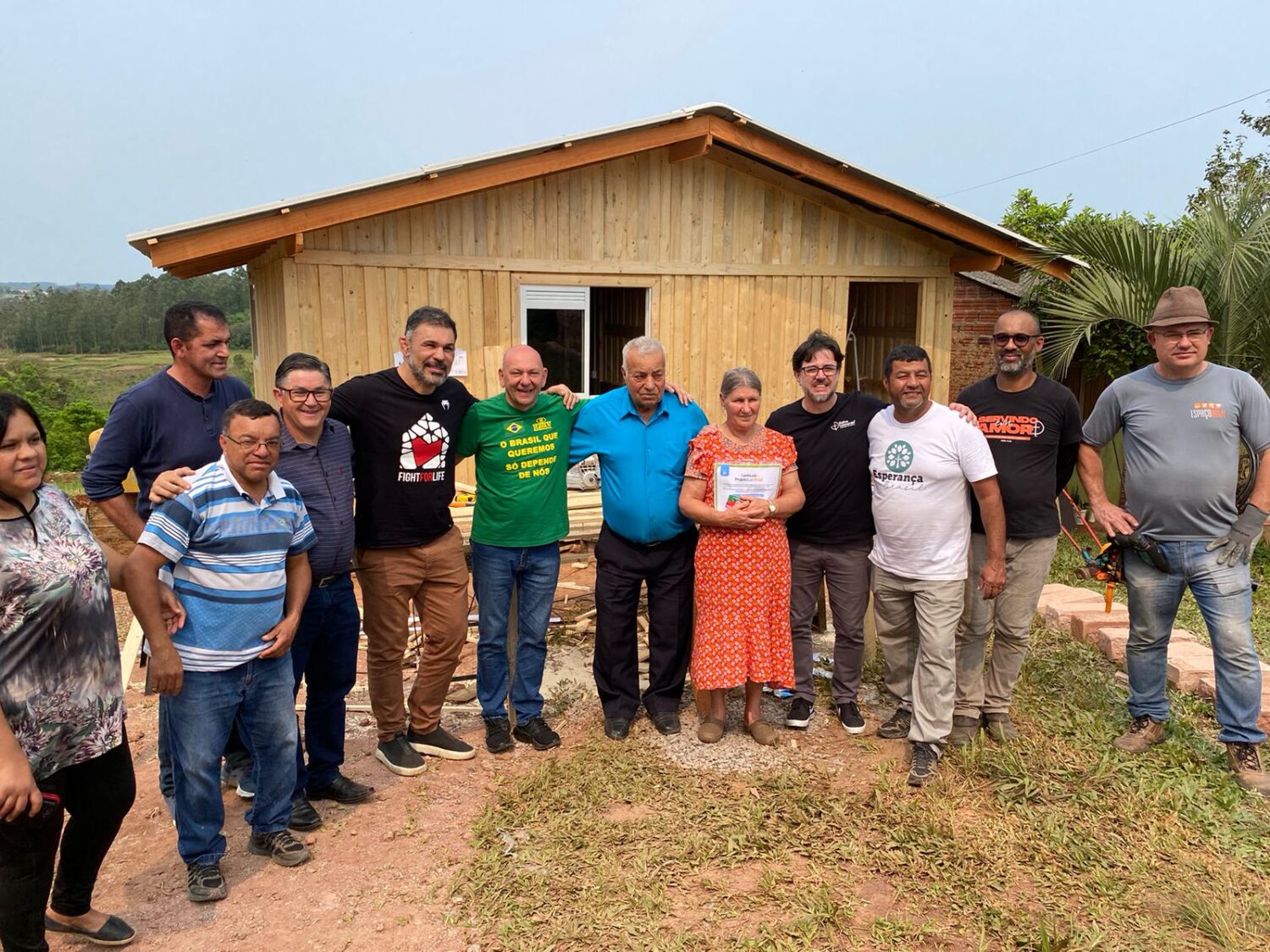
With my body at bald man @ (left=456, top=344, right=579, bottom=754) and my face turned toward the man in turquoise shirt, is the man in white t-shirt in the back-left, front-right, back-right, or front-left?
front-right

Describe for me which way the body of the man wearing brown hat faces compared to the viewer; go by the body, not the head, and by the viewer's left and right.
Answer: facing the viewer

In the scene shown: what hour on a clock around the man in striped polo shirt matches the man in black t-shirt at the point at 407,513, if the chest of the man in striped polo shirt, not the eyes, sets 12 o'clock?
The man in black t-shirt is roughly at 9 o'clock from the man in striped polo shirt.

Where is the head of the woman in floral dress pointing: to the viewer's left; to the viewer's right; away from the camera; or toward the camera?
toward the camera

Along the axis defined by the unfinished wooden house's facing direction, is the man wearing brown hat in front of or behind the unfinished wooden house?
in front

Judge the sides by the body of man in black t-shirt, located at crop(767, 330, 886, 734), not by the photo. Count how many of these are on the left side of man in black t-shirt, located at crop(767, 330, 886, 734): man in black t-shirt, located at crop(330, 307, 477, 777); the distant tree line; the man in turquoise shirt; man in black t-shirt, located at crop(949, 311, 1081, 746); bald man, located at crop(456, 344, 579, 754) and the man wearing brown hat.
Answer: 2

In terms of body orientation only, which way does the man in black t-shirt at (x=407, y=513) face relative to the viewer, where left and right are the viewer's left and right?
facing the viewer and to the right of the viewer

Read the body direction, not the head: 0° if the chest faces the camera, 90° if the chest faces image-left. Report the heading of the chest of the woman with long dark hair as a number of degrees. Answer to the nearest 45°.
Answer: approximately 315°

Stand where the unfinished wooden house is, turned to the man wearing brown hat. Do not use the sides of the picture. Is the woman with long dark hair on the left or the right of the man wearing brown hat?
right

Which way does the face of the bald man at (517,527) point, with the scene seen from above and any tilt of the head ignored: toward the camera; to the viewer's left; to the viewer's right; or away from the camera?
toward the camera

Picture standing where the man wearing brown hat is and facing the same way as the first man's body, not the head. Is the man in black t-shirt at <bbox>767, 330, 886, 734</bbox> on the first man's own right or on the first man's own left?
on the first man's own right

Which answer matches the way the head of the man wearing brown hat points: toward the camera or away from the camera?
toward the camera

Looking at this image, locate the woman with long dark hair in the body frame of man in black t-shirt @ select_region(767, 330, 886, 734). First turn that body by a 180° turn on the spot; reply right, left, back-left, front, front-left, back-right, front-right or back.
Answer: back-left

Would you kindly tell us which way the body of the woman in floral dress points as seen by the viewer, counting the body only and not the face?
toward the camera

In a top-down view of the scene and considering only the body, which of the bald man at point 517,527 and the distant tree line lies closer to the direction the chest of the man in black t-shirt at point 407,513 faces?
the bald man

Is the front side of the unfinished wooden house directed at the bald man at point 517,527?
yes

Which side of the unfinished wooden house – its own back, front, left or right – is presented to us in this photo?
front
